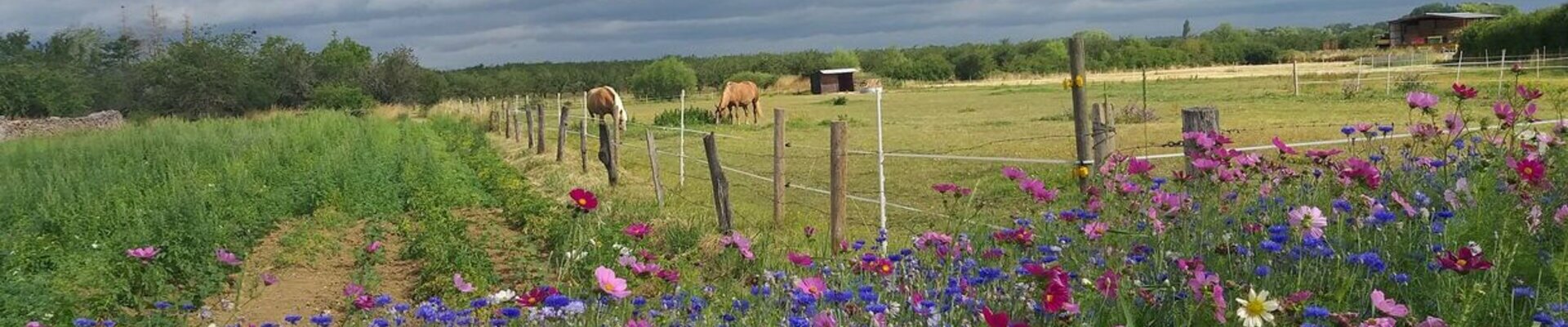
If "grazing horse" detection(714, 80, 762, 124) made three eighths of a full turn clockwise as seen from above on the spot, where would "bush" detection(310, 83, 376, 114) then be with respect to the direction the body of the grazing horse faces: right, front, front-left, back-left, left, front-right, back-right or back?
left

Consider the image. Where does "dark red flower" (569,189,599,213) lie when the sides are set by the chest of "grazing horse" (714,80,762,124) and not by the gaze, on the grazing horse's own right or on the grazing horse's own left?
on the grazing horse's own left

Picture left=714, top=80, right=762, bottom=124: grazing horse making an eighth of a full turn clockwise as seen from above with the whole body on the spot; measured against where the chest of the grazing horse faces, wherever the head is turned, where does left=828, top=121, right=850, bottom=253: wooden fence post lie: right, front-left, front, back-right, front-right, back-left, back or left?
back-left

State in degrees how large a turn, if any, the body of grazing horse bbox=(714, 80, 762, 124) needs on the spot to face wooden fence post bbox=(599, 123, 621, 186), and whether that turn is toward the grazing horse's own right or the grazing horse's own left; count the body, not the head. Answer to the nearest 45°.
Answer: approximately 90° to the grazing horse's own left

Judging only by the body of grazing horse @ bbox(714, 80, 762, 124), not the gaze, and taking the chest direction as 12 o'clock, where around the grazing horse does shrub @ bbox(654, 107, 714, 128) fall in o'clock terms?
The shrub is roughly at 1 o'clock from the grazing horse.

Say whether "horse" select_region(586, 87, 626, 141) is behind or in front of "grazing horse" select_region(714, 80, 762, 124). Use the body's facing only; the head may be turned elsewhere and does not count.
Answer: in front

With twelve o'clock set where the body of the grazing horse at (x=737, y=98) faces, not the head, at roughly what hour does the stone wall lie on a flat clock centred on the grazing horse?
The stone wall is roughly at 1 o'clock from the grazing horse.

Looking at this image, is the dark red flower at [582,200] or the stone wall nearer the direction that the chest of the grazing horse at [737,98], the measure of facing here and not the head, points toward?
the stone wall

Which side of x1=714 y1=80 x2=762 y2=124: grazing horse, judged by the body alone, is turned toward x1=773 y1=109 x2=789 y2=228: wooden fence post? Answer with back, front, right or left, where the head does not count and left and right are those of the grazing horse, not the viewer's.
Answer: left

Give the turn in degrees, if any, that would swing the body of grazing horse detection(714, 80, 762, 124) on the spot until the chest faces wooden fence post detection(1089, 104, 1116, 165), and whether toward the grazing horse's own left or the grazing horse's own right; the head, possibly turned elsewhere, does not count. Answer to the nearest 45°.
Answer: approximately 90° to the grazing horse's own left

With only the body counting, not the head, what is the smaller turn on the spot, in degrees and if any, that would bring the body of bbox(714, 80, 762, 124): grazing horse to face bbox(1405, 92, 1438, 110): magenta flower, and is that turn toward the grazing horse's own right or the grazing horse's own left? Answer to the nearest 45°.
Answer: approximately 90° to the grazing horse's own left

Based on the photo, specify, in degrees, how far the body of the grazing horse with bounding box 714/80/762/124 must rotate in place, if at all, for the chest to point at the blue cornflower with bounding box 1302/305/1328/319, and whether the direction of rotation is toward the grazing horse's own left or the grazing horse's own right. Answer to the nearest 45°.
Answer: approximately 90° to the grazing horse's own left

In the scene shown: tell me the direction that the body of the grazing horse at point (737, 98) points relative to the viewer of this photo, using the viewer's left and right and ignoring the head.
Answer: facing to the left of the viewer
